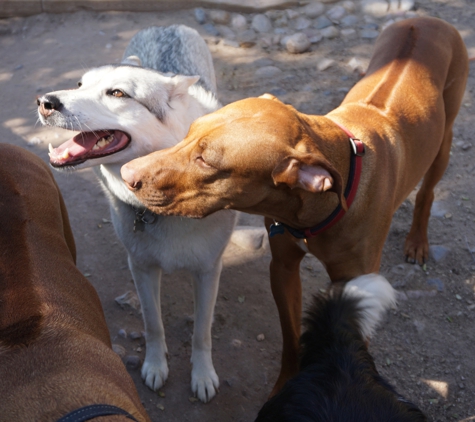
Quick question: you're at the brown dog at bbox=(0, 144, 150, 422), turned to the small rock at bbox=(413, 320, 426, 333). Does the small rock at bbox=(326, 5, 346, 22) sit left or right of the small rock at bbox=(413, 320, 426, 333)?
left

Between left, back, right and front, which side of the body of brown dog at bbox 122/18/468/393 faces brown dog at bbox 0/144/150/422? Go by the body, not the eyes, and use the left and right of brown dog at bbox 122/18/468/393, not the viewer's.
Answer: front

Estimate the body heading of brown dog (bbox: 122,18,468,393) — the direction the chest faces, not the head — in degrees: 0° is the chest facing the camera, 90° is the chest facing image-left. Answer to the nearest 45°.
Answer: approximately 45°

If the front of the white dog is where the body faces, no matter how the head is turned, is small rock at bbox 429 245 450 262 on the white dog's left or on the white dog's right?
on the white dog's left

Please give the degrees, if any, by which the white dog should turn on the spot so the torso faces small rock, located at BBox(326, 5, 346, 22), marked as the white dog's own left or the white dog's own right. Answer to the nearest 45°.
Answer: approximately 135° to the white dog's own left

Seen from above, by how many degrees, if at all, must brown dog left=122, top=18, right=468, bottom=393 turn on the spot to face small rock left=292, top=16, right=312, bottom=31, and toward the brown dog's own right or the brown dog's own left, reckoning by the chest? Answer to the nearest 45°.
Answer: approximately 135° to the brown dog's own right

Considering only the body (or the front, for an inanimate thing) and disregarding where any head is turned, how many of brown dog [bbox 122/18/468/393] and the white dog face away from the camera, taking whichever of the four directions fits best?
0

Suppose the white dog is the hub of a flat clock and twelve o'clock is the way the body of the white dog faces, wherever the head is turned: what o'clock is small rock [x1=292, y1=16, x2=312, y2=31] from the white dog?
The small rock is roughly at 7 o'clock from the white dog.

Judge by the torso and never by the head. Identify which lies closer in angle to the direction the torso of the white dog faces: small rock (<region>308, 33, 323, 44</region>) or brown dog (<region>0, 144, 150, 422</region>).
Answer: the brown dog

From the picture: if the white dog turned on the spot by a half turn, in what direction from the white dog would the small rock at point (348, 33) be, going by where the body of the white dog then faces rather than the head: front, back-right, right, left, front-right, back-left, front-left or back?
front-right

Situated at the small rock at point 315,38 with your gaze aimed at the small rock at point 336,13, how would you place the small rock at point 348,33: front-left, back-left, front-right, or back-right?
front-right

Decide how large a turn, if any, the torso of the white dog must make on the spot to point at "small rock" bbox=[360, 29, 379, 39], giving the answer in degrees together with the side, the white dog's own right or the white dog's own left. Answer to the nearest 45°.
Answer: approximately 135° to the white dog's own left

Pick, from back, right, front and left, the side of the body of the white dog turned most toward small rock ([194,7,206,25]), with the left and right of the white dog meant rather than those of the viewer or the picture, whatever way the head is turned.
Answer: back

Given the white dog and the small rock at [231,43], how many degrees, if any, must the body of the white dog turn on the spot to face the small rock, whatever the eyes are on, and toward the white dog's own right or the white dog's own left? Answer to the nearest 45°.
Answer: approximately 180°

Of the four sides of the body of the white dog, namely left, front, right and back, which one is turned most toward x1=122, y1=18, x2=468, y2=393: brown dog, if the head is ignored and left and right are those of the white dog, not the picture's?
left

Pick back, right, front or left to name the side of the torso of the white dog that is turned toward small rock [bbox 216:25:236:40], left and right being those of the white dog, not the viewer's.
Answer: back

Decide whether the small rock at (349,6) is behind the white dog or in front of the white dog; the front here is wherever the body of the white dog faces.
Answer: behind

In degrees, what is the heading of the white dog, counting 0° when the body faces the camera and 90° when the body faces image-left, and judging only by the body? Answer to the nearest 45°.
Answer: approximately 0°
